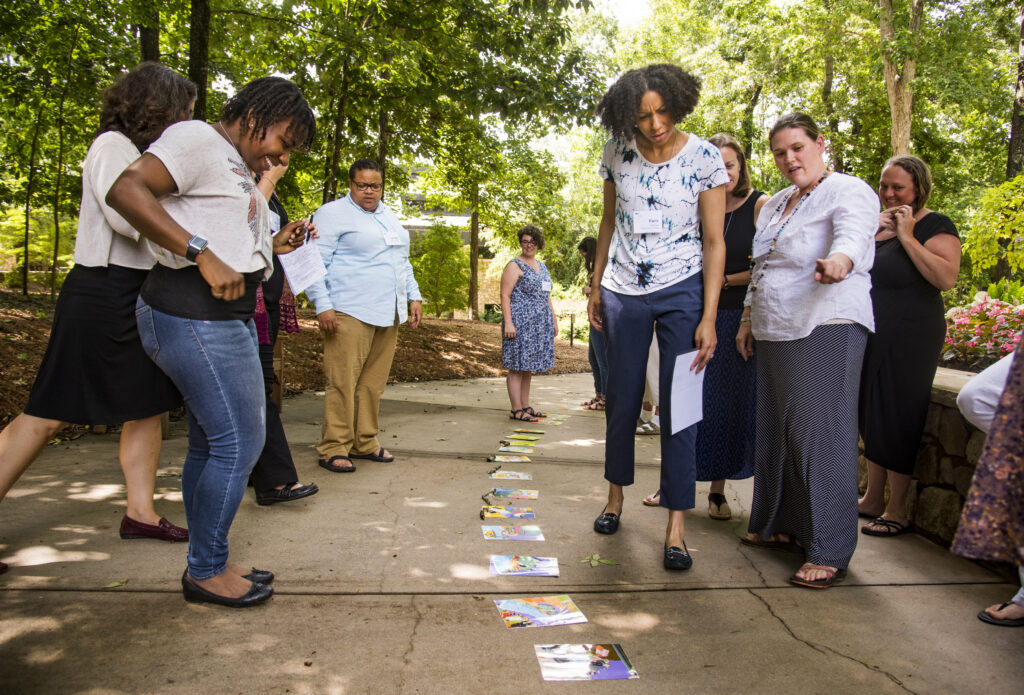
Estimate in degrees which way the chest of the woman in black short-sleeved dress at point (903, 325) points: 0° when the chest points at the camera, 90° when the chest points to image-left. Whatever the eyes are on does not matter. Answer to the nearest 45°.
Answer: approximately 45°

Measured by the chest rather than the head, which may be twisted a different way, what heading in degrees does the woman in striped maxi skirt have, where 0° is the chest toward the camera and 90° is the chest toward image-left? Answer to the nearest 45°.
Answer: approximately 45°

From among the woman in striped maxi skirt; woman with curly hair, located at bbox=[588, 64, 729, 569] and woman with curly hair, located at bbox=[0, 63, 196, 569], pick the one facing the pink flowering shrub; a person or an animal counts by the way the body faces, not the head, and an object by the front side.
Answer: woman with curly hair, located at bbox=[0, 63, 196, 569]

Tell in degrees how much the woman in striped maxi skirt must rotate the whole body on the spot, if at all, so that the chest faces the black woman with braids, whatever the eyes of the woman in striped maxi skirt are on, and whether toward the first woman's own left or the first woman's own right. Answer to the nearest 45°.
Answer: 0° — they already face them

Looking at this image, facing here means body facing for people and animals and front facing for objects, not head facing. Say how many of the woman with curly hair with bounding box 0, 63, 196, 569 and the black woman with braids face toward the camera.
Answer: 0

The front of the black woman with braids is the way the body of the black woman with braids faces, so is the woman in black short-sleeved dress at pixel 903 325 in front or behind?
in front

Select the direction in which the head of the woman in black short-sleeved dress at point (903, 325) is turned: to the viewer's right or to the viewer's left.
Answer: to the viewer's left

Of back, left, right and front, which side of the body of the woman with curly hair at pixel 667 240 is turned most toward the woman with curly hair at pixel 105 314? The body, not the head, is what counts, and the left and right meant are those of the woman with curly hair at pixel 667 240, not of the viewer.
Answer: right

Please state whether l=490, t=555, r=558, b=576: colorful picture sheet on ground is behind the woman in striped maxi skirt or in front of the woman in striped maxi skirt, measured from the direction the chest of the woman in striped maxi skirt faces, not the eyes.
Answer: in front

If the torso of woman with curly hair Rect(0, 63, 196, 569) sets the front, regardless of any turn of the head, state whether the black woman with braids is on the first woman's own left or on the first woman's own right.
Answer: on the first woman's own right

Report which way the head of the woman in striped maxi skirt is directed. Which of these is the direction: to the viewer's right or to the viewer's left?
to the viewer's left
